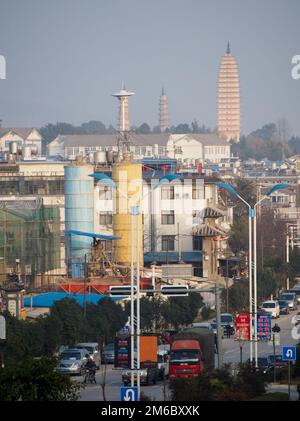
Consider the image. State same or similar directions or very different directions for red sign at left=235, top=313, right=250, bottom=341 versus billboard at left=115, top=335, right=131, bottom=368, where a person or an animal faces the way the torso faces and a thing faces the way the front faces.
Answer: same or similar directions

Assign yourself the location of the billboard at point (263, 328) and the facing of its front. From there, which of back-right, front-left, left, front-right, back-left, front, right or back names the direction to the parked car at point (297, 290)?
back

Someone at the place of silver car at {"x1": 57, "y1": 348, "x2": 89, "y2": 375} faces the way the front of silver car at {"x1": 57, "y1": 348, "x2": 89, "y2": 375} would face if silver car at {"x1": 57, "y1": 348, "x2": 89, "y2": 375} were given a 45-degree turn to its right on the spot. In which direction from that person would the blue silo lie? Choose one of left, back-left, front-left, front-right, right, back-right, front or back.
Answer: right

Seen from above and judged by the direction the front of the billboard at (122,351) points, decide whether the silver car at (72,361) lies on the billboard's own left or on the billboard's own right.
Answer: on the billboard's own right

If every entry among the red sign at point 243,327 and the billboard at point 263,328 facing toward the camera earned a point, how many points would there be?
2

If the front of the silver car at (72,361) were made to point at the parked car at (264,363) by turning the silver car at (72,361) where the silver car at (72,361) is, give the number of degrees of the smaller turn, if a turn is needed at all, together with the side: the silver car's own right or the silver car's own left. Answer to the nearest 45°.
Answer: approximately 135° to the silver car's own left

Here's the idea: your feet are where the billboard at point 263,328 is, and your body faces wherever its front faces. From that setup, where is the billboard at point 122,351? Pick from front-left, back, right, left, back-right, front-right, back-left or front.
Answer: front-right

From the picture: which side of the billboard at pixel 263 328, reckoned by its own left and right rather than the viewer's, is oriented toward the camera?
front

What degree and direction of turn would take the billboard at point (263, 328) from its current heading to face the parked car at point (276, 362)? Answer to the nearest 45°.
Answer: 0° — it already faces it

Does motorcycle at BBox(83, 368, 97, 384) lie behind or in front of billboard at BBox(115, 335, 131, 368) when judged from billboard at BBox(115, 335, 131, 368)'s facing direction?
in front

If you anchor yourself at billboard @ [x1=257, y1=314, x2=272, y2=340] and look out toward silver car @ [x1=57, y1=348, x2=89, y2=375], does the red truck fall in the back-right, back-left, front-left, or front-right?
front-left

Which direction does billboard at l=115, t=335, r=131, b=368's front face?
toward the camera

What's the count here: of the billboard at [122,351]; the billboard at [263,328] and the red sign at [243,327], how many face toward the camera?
3
